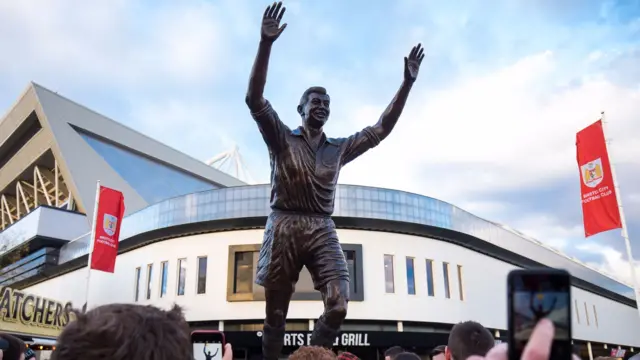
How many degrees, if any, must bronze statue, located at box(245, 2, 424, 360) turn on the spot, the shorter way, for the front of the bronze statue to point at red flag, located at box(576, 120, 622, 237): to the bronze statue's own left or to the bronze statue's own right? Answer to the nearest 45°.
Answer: approximately 90° to the bronze statue's own left

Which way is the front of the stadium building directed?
toward the camera

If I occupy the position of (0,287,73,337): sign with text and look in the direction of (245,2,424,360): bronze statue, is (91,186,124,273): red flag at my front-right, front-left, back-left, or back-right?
front-left

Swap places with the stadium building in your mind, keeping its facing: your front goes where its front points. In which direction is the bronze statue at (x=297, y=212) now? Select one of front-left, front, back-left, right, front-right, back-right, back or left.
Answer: front

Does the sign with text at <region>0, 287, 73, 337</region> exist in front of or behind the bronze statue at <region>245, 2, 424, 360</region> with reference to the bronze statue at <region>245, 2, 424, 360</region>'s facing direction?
behind

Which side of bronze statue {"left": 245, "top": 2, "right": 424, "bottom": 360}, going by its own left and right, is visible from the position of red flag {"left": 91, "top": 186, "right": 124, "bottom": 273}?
back

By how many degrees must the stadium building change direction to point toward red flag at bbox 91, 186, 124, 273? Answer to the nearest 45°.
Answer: approximately 45° to its right

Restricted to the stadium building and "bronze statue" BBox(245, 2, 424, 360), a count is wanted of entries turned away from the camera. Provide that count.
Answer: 0

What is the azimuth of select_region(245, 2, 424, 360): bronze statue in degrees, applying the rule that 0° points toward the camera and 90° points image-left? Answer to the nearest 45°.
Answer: approximately 315°
